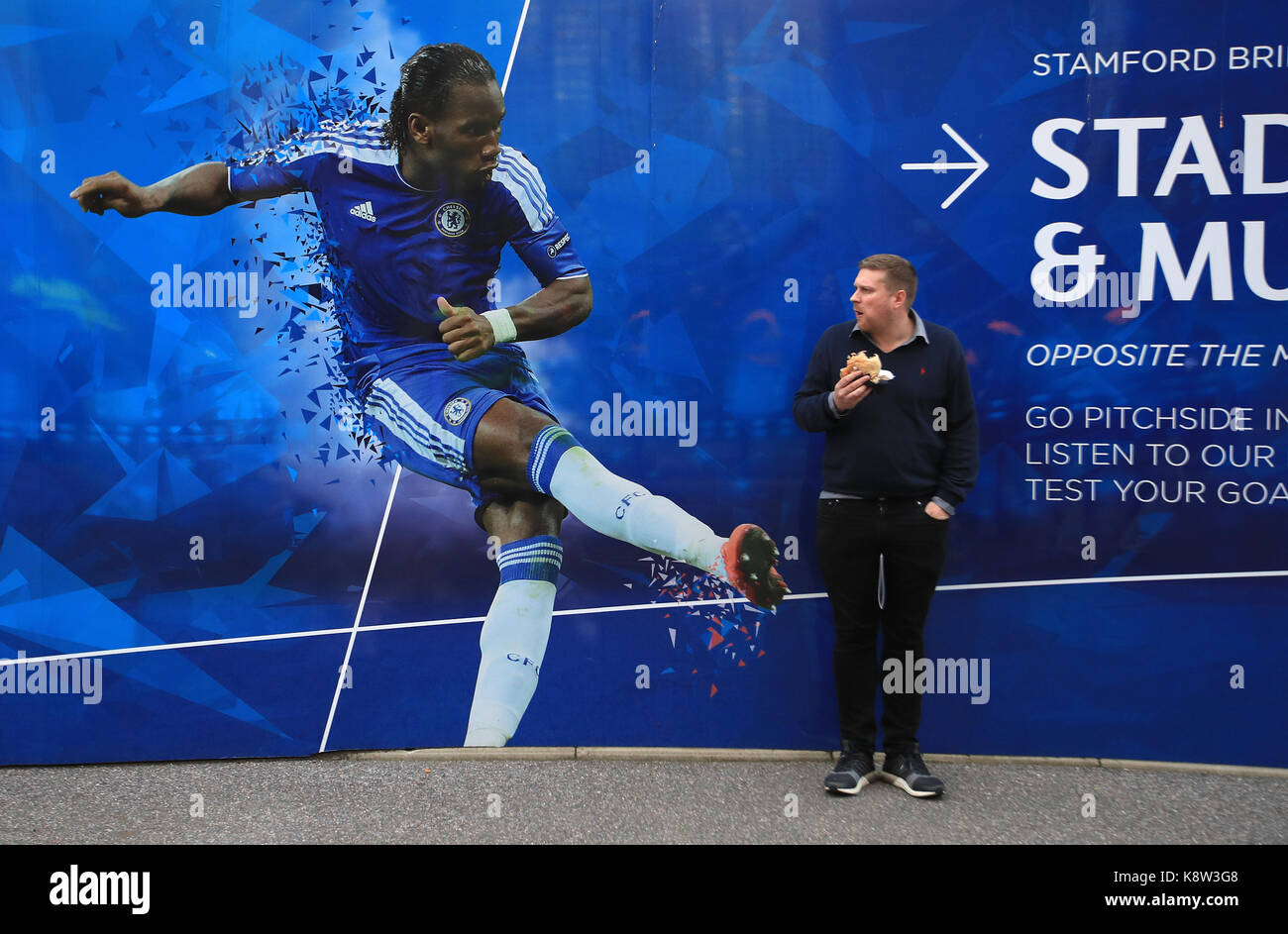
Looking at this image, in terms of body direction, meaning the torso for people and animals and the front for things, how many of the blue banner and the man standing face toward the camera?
2

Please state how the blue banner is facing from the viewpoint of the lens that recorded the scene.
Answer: facing the viewer
